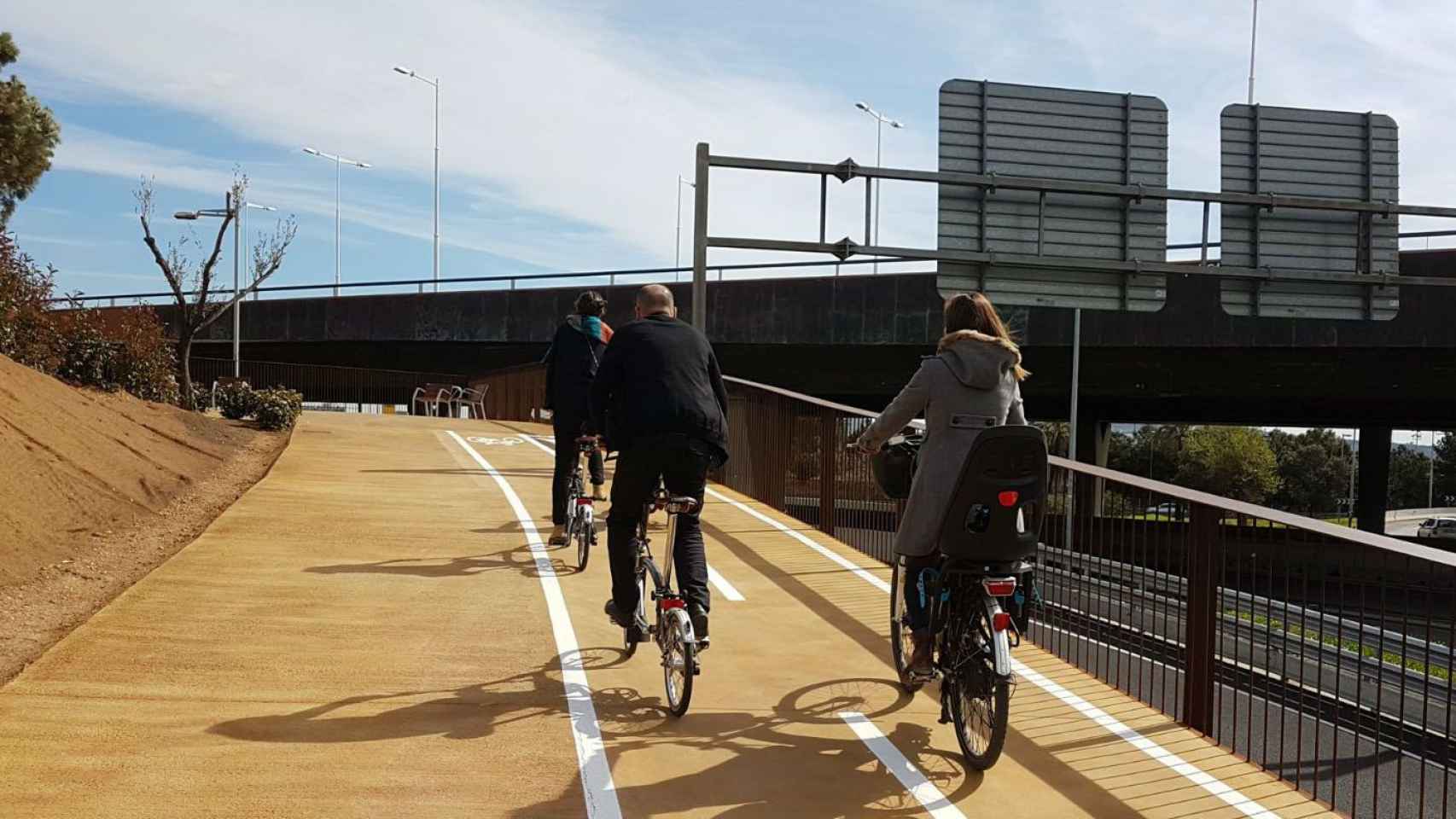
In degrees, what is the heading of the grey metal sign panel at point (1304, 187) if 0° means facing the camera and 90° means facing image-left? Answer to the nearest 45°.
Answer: approximately 135°

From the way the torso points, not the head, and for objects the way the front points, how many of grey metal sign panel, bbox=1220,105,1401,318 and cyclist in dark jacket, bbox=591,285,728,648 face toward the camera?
0

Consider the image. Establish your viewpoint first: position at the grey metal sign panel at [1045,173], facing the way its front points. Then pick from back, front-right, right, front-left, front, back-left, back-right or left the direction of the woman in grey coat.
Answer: back-left

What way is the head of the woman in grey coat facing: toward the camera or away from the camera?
away from the camera

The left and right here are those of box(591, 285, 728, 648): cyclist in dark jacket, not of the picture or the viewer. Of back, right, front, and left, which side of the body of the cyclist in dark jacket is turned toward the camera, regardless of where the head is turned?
back

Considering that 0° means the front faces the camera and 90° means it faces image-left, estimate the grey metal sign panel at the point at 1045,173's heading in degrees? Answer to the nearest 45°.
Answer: approximately 135°

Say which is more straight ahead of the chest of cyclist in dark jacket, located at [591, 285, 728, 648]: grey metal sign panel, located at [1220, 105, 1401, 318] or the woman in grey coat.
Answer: the grey metal sign panel

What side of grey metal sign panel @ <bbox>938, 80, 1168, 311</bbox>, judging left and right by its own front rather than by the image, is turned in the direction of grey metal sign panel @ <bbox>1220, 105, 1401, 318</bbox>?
right

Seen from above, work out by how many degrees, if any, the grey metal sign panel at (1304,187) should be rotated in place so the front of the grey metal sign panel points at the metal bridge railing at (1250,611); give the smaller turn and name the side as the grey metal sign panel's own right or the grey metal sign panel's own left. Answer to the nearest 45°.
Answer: approximately 135° to the grey metal sign panel's own left

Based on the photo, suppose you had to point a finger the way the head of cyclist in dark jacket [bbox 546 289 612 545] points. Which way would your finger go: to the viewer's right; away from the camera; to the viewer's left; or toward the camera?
away from the camera

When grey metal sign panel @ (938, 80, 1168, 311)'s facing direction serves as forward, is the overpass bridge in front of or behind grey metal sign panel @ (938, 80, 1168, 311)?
in front
